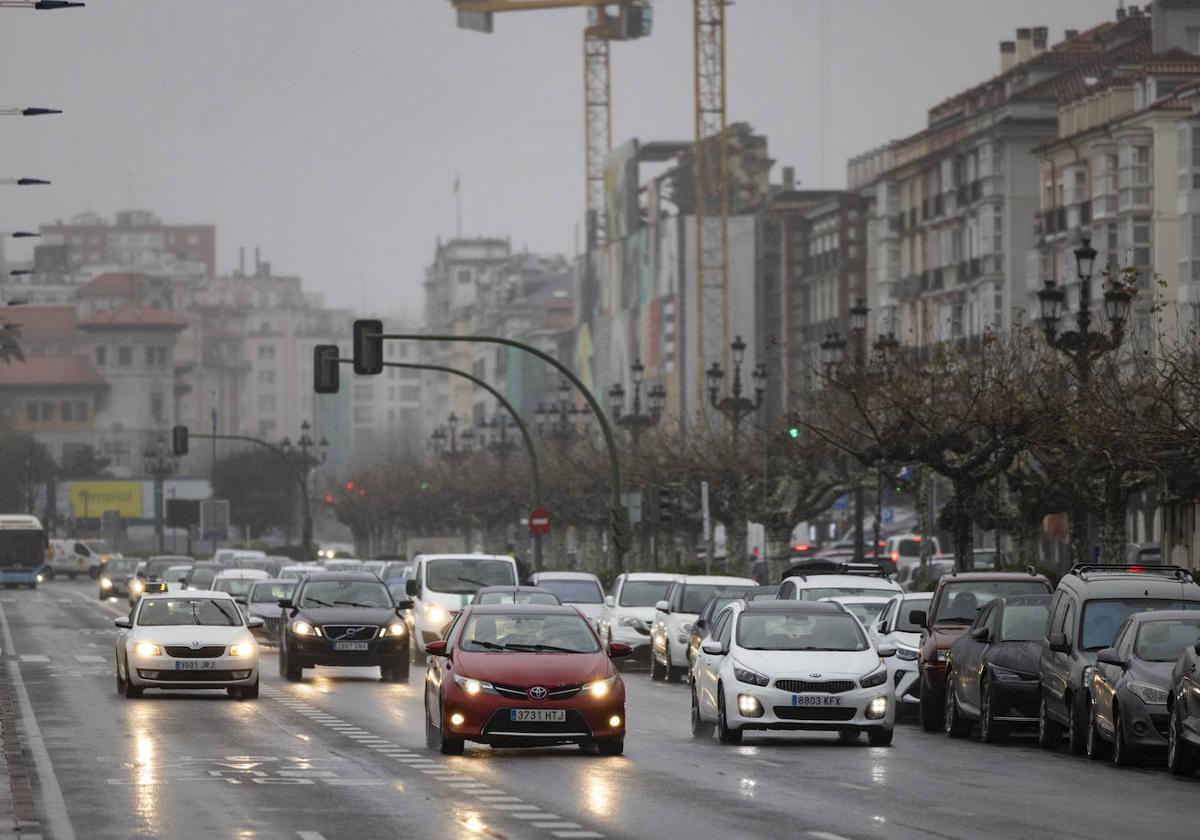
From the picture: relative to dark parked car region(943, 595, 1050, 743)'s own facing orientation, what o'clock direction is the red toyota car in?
The red toyota car is roughly at 3 o'clock from the dark parked car.

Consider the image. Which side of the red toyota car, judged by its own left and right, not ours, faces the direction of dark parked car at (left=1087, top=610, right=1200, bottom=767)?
left

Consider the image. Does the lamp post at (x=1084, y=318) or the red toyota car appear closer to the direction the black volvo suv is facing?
the red toyota car

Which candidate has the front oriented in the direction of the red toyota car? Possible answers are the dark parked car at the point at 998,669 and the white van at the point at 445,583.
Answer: the white van

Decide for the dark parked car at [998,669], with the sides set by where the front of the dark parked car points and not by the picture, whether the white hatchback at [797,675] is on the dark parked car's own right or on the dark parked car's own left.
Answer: on the dark parked car's own right

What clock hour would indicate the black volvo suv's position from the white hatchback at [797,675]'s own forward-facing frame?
The black volvo suv is roughly at 5 o'clock from the white hatchback.

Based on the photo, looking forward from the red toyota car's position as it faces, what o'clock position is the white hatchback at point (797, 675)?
The white hatchback is roughly at 8 o'clock from the red toyota car.

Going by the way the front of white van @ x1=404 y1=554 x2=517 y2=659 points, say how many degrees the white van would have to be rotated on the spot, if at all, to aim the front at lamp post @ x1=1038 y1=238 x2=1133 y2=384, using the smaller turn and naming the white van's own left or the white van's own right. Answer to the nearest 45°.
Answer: approximately 45° to the white van's own left

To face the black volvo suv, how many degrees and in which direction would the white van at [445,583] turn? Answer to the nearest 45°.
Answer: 0° — it already faces it

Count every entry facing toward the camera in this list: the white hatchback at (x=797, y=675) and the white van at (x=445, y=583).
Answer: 2
